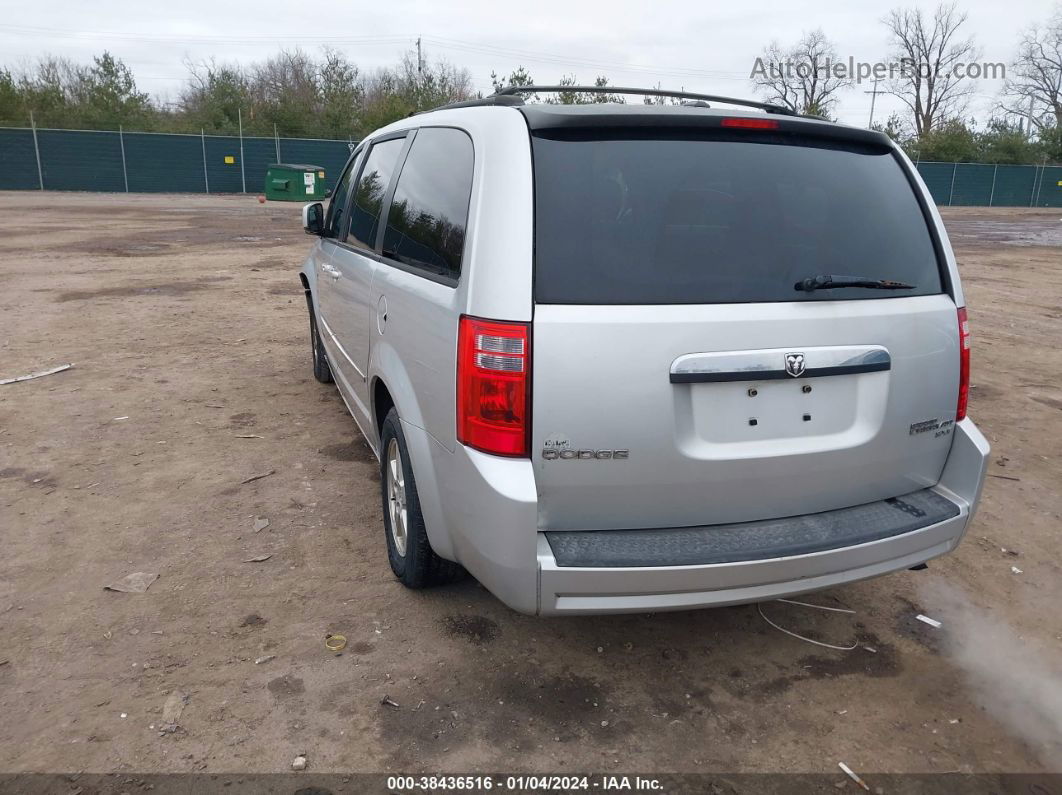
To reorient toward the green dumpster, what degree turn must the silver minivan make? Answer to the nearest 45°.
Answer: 0° — it already faces it

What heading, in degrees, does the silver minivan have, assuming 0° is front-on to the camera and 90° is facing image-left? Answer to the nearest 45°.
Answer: approximately 135°
